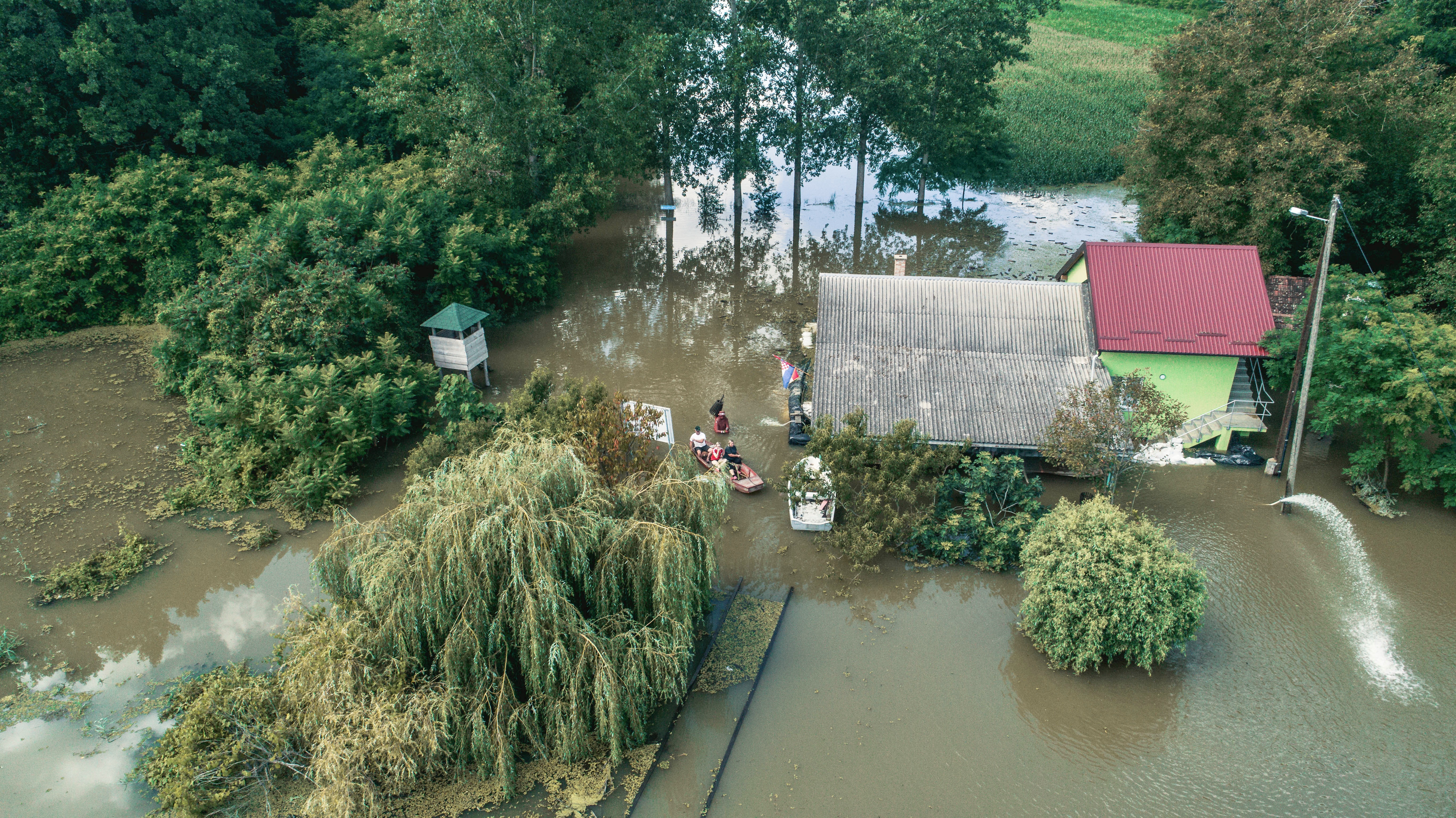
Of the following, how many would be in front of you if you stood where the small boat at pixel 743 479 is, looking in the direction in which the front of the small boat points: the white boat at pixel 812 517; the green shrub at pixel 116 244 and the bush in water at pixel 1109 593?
2

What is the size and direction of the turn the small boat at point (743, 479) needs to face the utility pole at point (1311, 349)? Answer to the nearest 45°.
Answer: approximately 45° to its left

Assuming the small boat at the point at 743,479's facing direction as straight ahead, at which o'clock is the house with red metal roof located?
The house with red metal roof is roughly at 10 o'clock from the small boat.

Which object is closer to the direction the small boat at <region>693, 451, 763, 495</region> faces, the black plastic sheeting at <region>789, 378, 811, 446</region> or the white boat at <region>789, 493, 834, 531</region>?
the white boat

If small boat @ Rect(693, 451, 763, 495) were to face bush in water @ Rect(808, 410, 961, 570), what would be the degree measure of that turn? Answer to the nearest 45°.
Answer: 0° — it already faces it

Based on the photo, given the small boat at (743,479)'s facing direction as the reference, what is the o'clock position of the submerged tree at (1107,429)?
The submerged tree is roughly at 11 o'clock from the small boat.

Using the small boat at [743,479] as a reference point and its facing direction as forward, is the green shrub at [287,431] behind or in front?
behind

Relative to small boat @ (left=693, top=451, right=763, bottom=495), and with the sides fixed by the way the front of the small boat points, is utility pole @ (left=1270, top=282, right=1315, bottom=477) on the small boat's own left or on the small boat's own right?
on the small boat's own left

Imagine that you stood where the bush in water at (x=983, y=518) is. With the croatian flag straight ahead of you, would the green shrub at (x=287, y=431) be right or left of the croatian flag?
left

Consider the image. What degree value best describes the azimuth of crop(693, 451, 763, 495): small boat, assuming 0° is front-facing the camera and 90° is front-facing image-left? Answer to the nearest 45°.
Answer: approximately 315°

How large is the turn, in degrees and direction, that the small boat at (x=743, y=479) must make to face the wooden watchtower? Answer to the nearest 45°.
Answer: approximately 180°

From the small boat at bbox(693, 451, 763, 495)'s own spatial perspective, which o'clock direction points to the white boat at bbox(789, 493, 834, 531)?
The white boat is roughly at 12 o'clock from the small boat.

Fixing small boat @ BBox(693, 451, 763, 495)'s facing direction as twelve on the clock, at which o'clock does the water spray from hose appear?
The water spray from hose is roughly at 11 o'clock from the small boat.

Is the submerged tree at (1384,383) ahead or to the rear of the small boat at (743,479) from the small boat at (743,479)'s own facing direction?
ahead

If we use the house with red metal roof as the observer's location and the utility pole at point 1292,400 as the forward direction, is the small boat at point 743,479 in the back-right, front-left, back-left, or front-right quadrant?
back-right

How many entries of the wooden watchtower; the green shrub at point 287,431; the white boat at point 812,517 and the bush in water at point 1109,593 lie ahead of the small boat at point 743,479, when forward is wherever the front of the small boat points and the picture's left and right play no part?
2

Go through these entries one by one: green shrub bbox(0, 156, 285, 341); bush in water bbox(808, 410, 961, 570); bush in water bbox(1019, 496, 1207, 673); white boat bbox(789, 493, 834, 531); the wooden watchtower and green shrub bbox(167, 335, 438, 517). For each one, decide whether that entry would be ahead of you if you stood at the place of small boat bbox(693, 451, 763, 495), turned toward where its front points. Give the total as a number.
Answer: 3
